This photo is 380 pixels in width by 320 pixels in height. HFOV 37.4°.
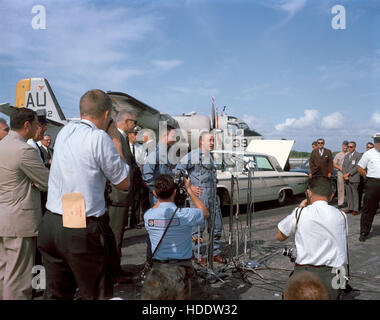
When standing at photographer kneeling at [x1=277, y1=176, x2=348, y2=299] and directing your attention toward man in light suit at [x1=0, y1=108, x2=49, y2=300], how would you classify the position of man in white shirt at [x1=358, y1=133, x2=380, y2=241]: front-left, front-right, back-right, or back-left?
back-right

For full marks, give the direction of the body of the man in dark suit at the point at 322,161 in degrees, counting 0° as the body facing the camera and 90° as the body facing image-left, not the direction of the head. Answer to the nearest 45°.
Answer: approximately 0°

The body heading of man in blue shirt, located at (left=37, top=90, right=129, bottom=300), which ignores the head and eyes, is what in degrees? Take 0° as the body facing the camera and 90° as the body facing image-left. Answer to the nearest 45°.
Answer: approximately 225°

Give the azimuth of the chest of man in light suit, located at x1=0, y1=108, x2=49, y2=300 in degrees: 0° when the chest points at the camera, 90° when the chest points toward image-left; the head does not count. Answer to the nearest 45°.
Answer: approximately 225°

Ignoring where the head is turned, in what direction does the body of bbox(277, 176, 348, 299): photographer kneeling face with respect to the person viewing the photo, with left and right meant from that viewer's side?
facing away from the viewer and to the left of the viewer

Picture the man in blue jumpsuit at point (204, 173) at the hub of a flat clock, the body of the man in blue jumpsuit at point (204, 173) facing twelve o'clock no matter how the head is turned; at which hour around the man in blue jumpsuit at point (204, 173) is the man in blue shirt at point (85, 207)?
the man in blue shirt at point (85, 207) is roughly at 2 o'clock from the man in blue jumpsuit at point (204, 173).

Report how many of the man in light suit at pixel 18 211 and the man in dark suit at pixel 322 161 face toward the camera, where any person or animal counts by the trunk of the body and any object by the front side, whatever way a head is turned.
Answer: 1

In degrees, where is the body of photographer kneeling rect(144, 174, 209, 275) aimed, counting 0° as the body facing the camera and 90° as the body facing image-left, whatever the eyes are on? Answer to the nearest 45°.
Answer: approximately 225°

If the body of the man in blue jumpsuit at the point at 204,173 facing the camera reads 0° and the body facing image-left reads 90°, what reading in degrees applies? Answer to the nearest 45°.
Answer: approximately 315°

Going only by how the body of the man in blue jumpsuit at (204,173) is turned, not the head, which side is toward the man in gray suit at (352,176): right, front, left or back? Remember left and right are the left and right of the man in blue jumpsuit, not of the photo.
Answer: left
